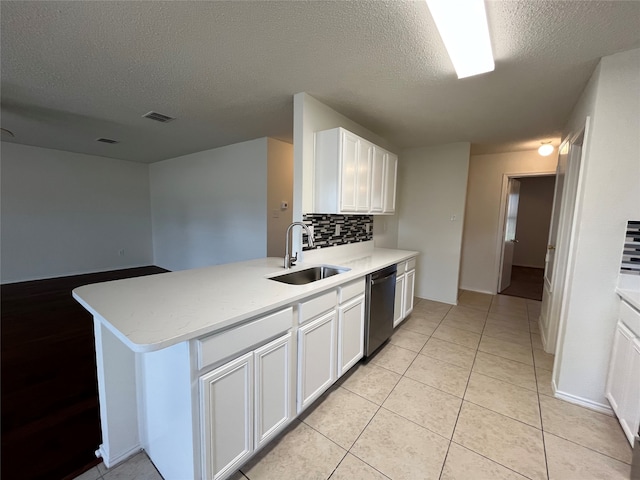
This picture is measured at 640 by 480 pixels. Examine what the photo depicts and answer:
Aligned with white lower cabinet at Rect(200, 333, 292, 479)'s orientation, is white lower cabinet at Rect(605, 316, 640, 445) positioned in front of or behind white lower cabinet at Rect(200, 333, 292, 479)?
in front

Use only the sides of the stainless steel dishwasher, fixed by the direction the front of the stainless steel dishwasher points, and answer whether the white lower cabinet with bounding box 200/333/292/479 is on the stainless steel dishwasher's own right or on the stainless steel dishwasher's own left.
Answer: on the stainless steel dishwasher's own right

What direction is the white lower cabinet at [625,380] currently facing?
to the viewer's left

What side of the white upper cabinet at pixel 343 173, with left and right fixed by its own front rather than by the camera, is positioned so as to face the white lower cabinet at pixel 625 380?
front

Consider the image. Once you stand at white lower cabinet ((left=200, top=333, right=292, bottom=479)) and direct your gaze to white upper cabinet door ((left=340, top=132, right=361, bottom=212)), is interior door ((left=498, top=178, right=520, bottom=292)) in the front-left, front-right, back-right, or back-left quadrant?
front-right

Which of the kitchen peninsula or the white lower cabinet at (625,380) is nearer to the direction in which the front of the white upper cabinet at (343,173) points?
the white lower cabinet

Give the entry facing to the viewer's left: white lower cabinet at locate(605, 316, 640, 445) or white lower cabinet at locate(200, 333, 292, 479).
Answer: white lower cabinet at locate(605, 316, 640, 445)
